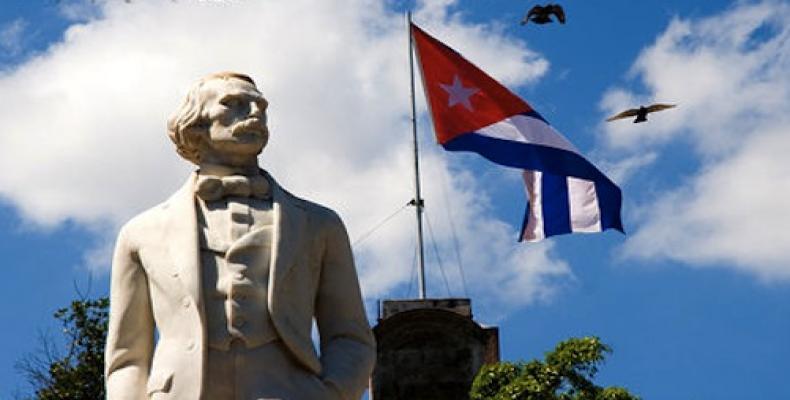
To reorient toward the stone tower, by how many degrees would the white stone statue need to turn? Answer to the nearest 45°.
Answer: approximately 180°

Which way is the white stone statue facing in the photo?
toward the camera

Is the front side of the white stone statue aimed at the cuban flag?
no

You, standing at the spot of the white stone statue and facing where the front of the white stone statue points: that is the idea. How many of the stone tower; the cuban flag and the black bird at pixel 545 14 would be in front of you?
0

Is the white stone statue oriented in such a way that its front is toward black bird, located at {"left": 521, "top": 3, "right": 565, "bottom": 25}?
no
